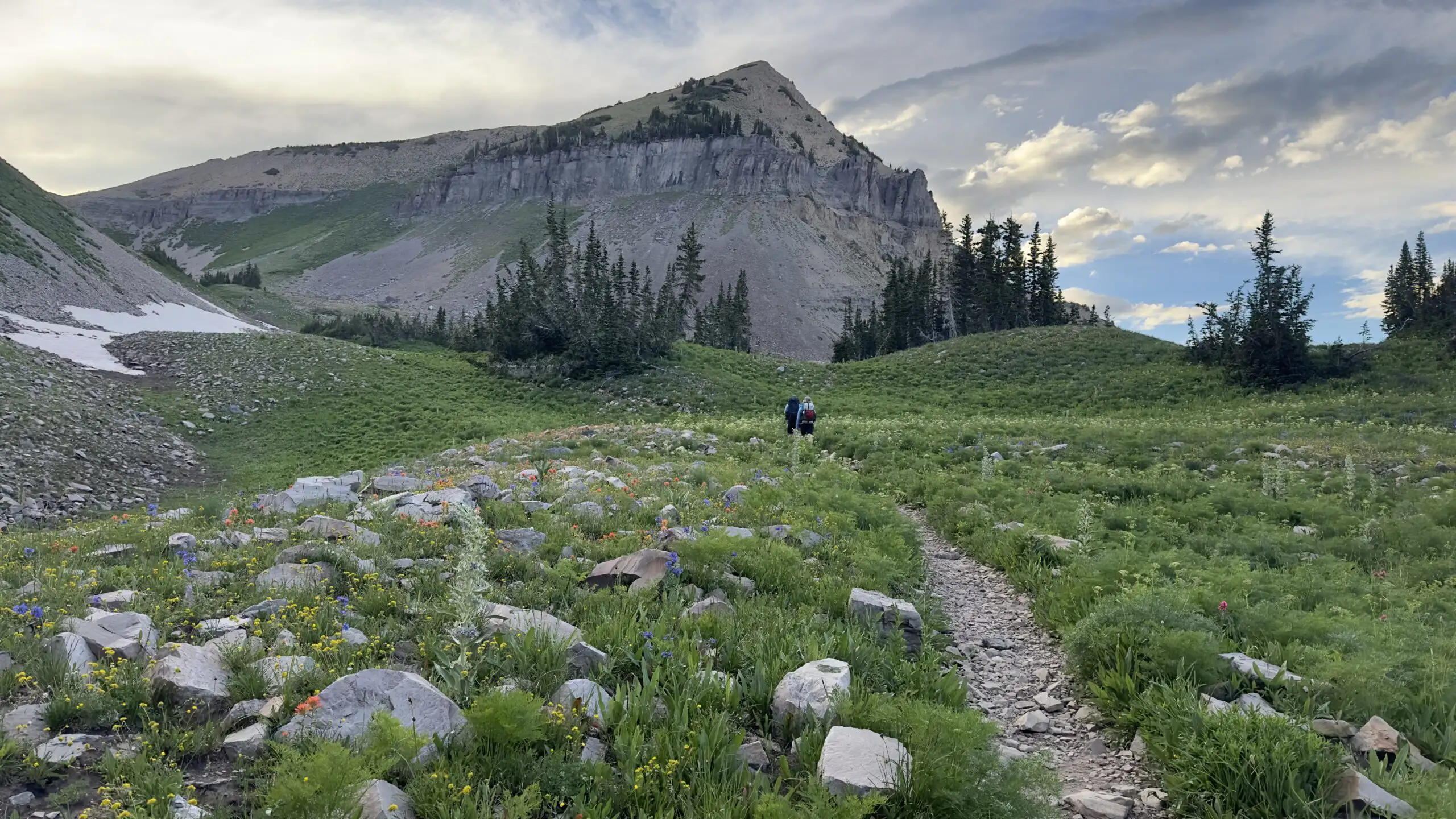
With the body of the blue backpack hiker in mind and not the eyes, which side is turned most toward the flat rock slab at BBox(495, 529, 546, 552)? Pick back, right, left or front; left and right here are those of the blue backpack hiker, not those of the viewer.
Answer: back

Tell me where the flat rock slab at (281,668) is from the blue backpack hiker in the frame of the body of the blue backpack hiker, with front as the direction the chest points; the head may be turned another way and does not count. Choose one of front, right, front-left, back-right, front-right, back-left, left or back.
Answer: back

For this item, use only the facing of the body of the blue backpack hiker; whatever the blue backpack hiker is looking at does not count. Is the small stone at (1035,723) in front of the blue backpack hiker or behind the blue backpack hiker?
behind

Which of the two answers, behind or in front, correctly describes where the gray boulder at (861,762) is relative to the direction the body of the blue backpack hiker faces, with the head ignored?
behind

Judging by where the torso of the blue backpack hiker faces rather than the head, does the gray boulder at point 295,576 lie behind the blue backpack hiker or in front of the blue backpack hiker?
behind

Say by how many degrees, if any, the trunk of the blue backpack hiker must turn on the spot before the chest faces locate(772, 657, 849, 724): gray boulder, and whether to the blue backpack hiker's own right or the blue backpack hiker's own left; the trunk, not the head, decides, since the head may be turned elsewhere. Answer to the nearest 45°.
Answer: approximately 180°

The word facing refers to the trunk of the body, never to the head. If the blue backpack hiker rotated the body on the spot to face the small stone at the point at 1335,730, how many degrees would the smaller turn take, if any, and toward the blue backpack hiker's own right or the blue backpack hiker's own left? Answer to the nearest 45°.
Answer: approximately 180°

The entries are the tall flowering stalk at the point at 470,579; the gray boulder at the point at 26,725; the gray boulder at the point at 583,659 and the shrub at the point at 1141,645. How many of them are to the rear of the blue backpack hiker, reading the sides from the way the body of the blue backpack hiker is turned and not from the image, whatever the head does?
4

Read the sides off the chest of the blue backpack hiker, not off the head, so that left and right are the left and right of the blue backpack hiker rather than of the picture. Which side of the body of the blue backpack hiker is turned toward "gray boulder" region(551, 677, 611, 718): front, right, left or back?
back

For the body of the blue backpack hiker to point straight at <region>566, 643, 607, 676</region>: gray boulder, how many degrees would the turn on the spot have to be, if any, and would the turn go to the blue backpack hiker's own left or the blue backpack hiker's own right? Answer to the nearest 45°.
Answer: approximately 180°

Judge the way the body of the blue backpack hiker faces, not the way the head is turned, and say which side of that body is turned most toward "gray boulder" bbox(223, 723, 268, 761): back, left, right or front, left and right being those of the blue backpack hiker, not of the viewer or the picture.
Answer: back

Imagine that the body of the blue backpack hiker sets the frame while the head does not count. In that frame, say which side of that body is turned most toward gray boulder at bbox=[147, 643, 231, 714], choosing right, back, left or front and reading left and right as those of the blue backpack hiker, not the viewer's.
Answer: back

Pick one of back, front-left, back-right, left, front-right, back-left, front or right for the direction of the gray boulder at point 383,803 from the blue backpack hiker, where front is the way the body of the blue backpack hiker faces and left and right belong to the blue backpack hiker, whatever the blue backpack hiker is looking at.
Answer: back

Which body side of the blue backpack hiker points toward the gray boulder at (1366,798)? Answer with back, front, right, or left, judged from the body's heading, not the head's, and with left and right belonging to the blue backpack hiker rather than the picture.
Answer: back

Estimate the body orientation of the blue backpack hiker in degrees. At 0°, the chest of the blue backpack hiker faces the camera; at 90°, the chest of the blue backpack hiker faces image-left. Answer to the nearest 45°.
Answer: approximately 180°

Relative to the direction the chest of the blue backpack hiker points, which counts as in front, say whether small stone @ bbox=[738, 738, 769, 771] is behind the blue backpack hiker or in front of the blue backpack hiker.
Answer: behind

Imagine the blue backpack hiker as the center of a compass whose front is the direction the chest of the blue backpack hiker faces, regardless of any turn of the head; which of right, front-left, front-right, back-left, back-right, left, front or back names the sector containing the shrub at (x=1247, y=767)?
back
